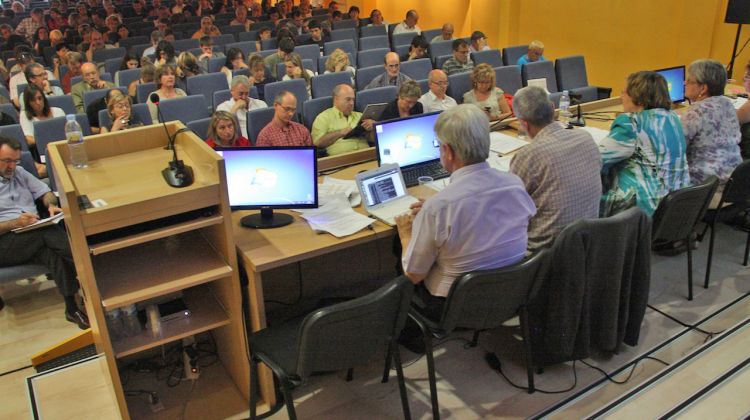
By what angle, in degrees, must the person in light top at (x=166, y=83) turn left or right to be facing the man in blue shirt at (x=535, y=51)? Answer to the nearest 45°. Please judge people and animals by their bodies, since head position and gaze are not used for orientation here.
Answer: approximately 45° to their left

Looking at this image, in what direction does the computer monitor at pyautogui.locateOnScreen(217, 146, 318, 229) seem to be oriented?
toward the camera

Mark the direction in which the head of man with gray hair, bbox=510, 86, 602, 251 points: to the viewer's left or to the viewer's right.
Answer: to the viewer's left

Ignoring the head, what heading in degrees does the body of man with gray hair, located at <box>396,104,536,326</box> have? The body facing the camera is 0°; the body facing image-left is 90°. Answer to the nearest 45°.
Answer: approximately 135°

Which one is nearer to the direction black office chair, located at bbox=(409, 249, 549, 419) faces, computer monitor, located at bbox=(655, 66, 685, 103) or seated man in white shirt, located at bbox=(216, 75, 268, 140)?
the seated man in white shirt

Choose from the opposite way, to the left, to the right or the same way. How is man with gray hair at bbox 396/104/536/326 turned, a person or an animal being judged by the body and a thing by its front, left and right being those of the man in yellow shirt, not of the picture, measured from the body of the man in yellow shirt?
the opposite way

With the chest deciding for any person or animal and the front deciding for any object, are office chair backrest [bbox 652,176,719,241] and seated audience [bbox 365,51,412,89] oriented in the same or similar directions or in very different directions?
very different directions

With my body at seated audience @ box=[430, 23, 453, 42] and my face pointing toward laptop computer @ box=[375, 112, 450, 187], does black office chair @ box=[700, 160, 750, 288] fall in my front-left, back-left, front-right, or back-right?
front-left

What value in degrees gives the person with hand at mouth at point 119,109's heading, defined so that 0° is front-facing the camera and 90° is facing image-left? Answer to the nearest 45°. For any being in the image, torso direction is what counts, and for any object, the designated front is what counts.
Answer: approximately 315°

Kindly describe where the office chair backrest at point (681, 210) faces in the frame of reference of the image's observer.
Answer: facing away from the viewer and to the left of the viewer

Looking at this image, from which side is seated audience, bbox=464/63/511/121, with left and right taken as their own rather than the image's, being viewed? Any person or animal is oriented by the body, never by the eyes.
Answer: front

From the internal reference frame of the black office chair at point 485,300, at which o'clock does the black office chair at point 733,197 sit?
the black office chair at point 733,197 is roughly at 3 o'clock from the black office chair at point 485,300.

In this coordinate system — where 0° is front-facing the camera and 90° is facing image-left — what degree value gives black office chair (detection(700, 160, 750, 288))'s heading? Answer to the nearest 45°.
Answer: approximately 135°

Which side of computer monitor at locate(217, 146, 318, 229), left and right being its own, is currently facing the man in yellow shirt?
back

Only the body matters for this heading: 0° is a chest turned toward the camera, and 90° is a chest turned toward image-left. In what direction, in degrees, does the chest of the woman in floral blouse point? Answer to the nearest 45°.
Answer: approximately 135°

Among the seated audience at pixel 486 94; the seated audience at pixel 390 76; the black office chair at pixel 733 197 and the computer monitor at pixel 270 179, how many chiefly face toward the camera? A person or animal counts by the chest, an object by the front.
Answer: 3

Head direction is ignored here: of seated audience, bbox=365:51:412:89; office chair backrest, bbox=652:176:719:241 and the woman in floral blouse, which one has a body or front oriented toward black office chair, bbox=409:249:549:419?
the seated audience

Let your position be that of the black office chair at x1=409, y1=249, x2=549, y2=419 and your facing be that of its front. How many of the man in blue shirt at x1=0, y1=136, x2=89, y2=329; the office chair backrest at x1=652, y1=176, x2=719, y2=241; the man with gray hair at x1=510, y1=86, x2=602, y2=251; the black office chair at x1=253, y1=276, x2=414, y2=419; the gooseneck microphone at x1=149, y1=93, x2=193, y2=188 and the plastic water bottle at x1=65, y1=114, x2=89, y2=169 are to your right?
2

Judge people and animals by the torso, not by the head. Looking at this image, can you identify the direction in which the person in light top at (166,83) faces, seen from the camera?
facing the viewer and to the right of the viewer

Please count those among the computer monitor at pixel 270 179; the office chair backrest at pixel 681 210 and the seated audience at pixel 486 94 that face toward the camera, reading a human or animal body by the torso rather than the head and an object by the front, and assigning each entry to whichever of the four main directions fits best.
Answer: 2

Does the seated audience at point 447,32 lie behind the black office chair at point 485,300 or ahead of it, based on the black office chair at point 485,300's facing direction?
ahead
